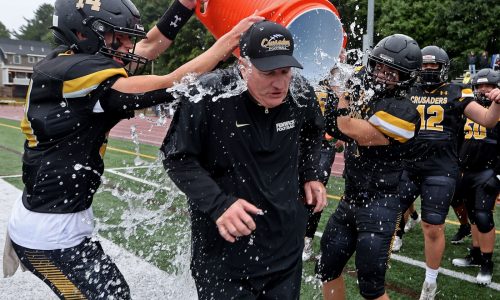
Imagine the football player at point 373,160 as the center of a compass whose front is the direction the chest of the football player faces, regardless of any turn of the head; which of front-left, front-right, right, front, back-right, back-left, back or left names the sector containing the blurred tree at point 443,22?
back-right

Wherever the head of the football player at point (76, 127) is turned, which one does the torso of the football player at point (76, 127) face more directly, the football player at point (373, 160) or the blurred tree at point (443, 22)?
the football player

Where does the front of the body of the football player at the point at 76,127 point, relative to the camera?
to the viewer's right

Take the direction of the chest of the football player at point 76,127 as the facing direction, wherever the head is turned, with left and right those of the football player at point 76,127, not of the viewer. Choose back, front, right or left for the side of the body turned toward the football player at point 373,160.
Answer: front

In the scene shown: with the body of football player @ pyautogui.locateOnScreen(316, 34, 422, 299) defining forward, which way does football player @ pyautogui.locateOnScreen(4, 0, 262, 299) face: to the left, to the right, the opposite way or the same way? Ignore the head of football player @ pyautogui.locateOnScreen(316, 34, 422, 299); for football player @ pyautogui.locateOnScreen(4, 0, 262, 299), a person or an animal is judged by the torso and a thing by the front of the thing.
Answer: the opposite way

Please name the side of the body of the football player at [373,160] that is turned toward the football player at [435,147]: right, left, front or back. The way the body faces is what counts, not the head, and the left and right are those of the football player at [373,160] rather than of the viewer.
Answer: back

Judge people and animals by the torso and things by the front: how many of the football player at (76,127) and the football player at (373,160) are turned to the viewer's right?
1

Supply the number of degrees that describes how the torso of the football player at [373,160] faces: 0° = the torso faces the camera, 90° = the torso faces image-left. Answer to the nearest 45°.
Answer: approximately 45°

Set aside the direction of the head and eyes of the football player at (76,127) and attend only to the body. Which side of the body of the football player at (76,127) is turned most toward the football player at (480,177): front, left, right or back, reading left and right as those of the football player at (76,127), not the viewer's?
front

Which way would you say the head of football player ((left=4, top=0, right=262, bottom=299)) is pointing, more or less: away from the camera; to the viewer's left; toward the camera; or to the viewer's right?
to the viewer's right
